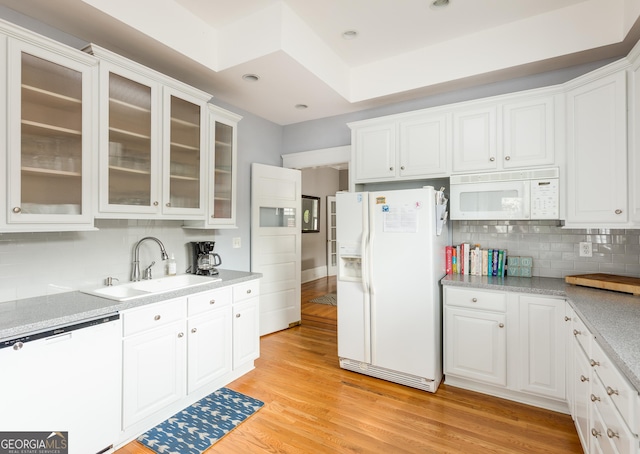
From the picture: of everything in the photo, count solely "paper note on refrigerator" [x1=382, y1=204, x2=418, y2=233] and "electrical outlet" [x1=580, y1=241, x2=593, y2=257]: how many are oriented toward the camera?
2

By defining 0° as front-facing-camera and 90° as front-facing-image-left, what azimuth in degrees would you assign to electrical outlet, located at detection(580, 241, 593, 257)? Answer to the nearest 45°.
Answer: approximately 0°

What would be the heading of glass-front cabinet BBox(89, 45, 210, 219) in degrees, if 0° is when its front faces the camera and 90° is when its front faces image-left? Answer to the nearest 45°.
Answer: approximately 315°

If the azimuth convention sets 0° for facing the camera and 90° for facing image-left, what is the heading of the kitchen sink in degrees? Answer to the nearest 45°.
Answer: approximately 315°

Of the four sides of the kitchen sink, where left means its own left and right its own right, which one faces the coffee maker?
left

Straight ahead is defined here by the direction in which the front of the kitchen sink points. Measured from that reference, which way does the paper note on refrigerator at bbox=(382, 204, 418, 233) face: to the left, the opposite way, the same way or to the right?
to the right

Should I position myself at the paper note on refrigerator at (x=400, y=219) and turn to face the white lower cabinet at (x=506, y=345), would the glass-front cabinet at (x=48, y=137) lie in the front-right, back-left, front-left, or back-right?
back-right

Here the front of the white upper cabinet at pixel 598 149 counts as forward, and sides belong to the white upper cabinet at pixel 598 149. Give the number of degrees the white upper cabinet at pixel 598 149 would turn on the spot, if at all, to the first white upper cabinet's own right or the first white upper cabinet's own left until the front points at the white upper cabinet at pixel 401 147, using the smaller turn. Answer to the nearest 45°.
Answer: approximately 45° to the first white upper cabinet's own right

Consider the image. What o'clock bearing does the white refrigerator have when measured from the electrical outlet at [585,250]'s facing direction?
The white refrigerator is roughly at 2 o'clock from the electrical outlet.
